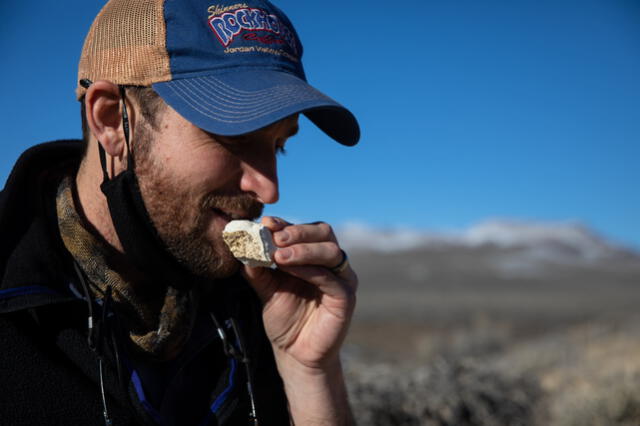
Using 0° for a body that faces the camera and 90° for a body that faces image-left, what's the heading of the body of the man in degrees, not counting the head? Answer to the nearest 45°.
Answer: approximately 315°
